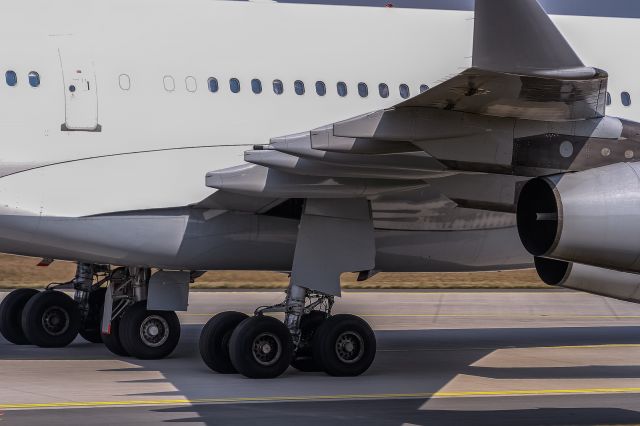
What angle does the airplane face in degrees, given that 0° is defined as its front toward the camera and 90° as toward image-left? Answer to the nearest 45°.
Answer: approximately 225°
